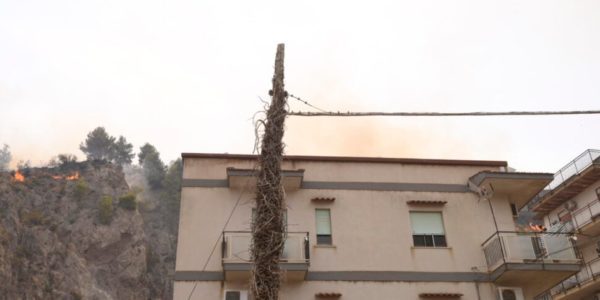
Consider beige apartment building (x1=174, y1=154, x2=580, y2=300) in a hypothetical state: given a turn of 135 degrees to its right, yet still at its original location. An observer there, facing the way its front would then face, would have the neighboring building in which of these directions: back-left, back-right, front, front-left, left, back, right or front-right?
right

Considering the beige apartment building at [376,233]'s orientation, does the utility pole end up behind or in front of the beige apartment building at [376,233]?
in front

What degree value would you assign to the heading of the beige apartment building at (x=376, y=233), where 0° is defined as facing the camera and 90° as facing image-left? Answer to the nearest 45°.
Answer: approximately 0°
